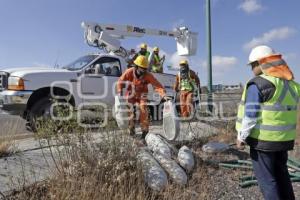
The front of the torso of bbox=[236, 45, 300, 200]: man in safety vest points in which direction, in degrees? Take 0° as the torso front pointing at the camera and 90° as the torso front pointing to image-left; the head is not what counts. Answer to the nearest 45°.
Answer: approximately 135°

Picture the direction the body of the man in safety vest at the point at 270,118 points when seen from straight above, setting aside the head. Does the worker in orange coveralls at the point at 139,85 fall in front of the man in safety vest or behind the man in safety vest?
in front

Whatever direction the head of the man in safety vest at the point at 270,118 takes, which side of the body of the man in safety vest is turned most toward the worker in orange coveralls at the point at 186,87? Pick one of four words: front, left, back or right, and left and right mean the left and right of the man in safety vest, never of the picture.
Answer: front

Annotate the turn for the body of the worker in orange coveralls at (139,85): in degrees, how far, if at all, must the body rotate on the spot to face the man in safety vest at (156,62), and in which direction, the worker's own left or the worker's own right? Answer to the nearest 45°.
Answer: approximately 180°

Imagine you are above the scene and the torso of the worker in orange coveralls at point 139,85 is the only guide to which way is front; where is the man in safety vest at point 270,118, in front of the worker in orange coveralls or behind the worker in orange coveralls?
in front

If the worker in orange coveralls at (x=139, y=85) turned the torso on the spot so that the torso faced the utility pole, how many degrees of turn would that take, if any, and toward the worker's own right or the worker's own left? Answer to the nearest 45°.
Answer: approximately 135° to the worker's own left

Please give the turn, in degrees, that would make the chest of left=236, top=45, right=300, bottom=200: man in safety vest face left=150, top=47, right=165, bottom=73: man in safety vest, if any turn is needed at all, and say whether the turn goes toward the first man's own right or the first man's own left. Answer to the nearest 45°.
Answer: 0° — they already face them

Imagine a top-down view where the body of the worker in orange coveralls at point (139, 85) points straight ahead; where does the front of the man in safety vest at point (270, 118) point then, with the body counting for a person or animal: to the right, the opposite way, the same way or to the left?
the opposite way

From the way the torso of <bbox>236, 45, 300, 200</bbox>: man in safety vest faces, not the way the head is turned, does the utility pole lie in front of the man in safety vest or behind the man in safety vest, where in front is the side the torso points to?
in front

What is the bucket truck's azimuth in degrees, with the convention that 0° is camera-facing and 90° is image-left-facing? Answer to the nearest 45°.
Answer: approximately 45°

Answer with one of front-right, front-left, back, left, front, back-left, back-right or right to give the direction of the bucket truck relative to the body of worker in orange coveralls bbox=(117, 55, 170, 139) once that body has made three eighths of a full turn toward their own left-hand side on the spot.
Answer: left

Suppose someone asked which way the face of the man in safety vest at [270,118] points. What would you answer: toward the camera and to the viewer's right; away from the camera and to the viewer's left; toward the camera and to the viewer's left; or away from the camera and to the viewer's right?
away from the camera and to the viewer's left
